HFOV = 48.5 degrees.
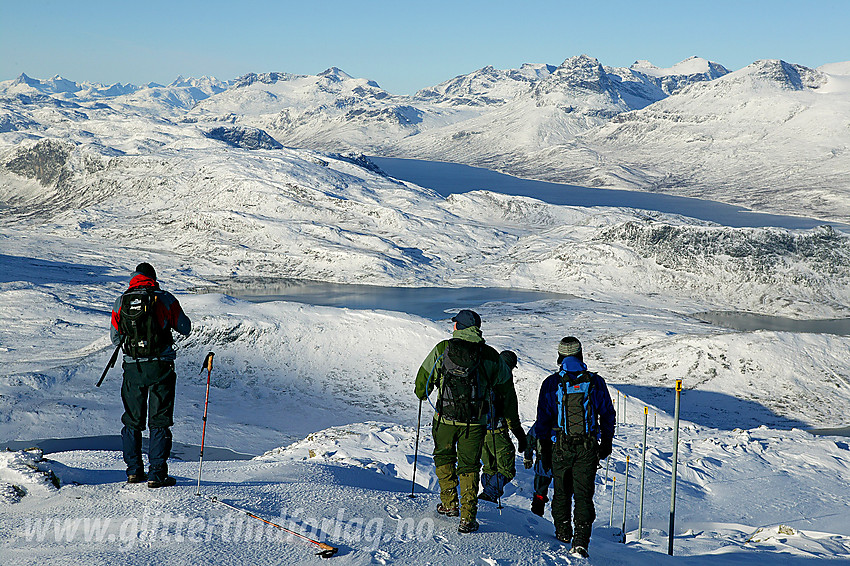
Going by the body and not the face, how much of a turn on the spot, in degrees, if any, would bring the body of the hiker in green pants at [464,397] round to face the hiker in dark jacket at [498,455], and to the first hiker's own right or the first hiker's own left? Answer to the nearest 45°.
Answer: approximately 45° to the first hiker's own right

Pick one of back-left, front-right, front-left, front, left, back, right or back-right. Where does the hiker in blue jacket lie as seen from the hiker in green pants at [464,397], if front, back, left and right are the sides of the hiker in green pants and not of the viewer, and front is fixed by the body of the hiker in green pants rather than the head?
right

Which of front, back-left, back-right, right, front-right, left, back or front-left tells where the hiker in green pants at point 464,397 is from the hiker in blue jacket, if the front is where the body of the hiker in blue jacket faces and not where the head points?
left

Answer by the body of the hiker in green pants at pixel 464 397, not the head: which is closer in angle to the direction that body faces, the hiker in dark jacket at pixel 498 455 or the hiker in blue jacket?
the hiker in dark jacket

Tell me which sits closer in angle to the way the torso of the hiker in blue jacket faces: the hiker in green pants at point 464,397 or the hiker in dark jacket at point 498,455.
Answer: the hiker in dark jacket

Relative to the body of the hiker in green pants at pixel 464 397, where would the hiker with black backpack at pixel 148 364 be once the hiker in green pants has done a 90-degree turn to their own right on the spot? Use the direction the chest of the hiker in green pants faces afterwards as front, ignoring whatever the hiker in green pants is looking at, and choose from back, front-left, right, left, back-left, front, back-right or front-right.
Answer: back

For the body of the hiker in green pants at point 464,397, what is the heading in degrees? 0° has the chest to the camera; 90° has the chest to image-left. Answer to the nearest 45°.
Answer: approximately 180°

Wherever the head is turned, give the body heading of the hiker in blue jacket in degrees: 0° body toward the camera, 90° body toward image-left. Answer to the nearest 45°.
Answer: approximately 180°

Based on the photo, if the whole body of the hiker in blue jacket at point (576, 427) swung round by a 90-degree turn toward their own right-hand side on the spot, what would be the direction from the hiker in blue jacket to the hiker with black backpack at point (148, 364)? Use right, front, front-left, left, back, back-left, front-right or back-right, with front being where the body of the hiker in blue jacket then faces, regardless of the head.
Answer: back

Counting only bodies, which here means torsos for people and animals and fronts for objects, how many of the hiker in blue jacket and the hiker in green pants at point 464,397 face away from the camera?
2
